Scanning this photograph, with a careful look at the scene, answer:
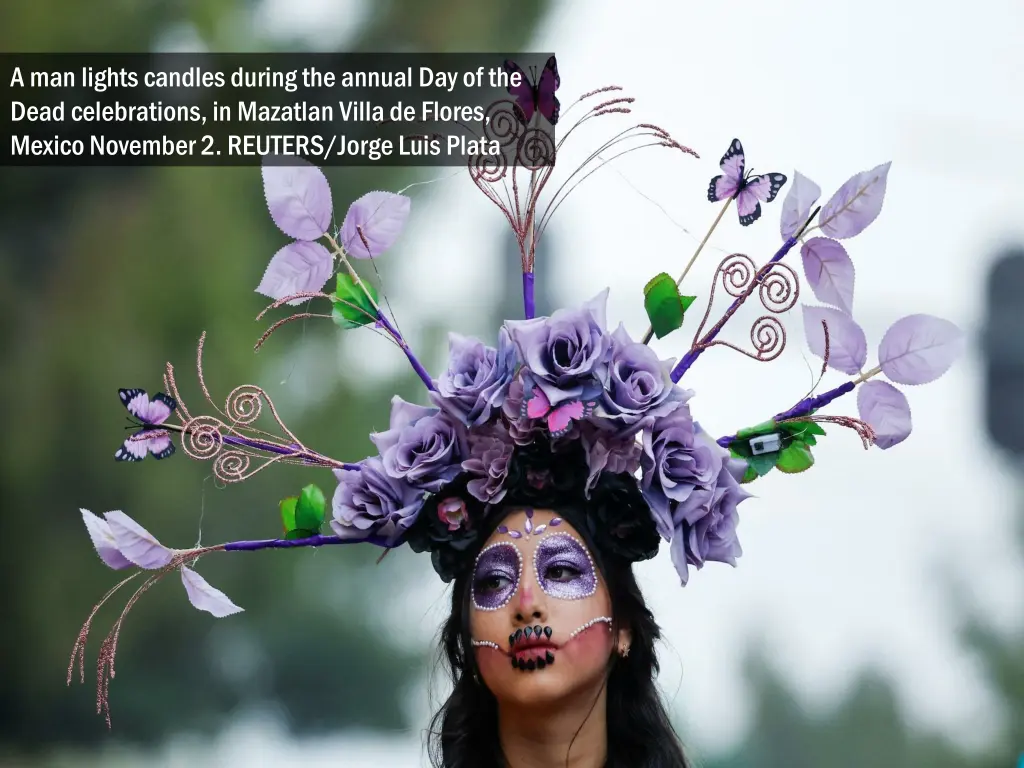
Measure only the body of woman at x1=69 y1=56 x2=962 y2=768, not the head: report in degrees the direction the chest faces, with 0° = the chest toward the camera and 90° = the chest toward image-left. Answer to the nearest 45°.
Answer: approximately 45°

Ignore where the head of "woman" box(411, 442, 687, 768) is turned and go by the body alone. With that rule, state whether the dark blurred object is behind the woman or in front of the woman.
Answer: behind

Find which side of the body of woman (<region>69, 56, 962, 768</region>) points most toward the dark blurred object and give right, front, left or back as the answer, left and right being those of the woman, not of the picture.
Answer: back

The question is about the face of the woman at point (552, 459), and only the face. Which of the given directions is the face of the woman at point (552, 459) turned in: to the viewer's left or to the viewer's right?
to the viewer's left

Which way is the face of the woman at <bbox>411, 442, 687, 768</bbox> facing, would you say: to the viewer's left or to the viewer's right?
to the viewer's left
